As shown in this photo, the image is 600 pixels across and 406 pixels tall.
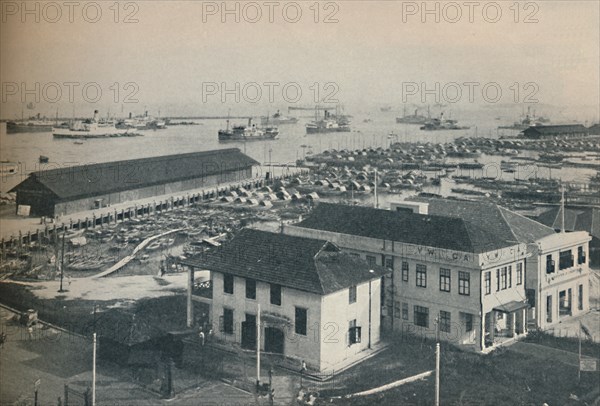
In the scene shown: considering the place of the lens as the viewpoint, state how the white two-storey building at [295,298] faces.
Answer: facing the viewer and to the left of the viewer

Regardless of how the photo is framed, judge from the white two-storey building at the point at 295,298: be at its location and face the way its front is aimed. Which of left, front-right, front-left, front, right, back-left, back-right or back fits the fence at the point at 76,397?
front

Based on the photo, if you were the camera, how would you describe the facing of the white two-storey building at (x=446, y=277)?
facing the viewer and to the right of the viewer

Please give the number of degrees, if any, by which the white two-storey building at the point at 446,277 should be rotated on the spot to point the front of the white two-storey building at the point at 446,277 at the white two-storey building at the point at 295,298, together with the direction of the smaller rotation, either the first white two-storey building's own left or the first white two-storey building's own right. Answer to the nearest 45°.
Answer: approximately 90° to the first white two-storey building's own right

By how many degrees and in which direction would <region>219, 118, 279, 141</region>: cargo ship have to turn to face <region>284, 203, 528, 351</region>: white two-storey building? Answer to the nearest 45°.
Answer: approximately 90° to its left

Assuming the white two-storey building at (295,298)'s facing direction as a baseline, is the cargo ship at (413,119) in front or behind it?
behind

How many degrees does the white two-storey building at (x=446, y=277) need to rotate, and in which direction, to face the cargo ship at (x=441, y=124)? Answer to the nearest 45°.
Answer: approximately 135° to its left
